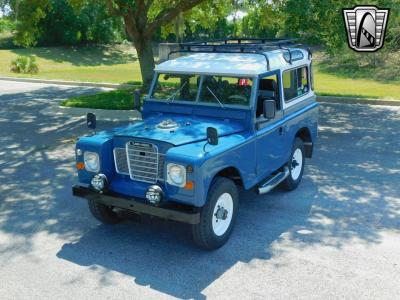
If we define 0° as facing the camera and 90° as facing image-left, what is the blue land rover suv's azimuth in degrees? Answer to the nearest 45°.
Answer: approximately 45°

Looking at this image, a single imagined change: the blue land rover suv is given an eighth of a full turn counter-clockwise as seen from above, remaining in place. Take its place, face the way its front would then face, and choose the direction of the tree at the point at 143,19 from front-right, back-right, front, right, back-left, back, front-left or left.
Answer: back
